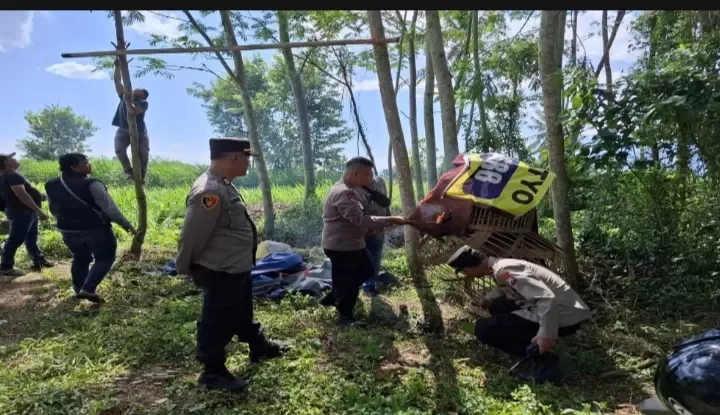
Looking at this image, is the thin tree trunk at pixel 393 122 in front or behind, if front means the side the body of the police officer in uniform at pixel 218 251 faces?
in front

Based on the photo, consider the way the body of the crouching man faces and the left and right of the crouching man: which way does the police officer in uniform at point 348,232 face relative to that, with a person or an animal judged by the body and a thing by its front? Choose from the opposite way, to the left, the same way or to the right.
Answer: the opposite way

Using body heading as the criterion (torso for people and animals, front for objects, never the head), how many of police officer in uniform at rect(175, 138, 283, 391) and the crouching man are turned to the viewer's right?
1

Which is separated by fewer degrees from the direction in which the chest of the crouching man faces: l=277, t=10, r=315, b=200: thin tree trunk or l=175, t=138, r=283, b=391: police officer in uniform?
the police officer in uniform

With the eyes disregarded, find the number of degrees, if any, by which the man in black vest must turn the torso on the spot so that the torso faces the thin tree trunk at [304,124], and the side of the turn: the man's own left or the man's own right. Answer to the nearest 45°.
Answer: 0° — they already face it

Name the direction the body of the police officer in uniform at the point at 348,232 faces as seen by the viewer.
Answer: to the viewer's right

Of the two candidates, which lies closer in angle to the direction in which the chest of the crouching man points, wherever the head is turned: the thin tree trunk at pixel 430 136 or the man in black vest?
the man in black vest

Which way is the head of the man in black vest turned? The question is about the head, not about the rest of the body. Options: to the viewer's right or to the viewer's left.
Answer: to the viewer's right

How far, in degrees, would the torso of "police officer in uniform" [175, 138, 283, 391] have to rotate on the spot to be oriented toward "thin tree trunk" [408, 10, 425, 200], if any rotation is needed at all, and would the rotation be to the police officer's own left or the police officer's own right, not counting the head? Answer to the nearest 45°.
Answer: approximately 45° to the police officer's own left

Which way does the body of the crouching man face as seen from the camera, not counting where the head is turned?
to the viewer's left

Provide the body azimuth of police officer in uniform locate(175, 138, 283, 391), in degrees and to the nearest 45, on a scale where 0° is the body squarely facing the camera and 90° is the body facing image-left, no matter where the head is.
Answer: approximately 270°

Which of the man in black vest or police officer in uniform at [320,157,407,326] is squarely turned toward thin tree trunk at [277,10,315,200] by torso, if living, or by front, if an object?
the man in black vest

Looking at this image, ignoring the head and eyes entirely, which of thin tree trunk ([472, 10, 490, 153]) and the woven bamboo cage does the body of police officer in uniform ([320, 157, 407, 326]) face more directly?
the woven bamboo cage

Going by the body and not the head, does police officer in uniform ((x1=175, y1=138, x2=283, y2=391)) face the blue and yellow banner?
yes

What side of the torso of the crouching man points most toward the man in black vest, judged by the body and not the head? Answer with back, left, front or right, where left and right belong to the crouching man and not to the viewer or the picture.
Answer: front

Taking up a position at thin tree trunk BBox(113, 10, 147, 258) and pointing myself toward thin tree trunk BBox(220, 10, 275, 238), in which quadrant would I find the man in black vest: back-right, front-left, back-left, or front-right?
back-right

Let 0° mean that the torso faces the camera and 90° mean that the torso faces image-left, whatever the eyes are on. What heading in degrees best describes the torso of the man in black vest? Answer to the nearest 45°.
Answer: approximately 225°
